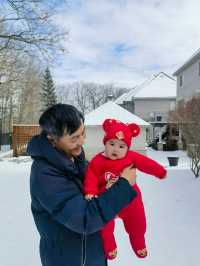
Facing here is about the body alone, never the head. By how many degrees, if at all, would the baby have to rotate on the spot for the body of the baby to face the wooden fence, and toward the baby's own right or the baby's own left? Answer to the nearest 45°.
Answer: approximately 180°

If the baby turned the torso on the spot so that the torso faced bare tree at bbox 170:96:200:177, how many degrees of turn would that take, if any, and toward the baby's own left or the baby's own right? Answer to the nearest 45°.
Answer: approximately 180°

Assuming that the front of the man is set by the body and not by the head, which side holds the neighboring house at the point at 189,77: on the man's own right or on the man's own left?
on the man's own left

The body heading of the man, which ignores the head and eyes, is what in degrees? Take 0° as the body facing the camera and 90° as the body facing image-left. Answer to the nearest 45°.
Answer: approximately 315°

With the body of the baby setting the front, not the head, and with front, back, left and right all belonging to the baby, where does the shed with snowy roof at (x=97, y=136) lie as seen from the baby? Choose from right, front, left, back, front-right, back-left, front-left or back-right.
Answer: back

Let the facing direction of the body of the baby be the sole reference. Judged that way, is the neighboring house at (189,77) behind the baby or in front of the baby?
behind

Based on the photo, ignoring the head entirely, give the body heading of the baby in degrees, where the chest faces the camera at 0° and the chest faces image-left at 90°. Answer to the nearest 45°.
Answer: approximately 0°

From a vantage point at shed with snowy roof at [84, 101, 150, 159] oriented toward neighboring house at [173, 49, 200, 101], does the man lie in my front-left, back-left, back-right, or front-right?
back-right

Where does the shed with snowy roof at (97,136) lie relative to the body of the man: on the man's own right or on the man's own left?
on the man's own left
